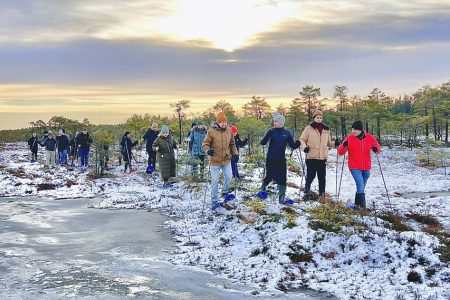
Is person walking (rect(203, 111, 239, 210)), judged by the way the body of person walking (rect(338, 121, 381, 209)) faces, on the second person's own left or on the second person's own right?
on the second person's own right

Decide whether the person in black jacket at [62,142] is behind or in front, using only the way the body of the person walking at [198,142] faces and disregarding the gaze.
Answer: behind

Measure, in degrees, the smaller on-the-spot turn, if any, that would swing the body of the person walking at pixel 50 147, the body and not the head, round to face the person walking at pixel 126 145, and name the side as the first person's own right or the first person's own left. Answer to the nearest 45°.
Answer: approximately 45° to the first person's own left

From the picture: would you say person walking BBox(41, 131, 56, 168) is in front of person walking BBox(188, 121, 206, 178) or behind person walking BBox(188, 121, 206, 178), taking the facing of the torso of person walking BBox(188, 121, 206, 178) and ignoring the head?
behind

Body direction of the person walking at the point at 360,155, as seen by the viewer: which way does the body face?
toward the camera

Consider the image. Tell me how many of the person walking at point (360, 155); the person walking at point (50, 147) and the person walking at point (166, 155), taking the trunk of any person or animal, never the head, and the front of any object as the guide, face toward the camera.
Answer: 3

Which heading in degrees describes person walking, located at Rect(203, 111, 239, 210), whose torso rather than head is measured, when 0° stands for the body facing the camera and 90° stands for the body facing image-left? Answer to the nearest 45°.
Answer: approximately 315°

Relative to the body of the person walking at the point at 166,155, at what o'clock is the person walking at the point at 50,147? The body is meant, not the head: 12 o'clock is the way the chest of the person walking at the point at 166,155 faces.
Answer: the person walking at the point at 50,147 is roughly at 5 o'clock from the person walking at the point at 166,155.

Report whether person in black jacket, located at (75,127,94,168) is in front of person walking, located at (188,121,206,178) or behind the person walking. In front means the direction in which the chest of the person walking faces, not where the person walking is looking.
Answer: behind

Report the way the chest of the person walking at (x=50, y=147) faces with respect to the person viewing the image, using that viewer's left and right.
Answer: facing the viewer

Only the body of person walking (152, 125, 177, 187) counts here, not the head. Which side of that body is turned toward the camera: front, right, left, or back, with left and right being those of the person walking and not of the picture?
front

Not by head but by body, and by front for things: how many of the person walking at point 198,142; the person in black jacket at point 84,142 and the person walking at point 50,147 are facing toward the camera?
3
